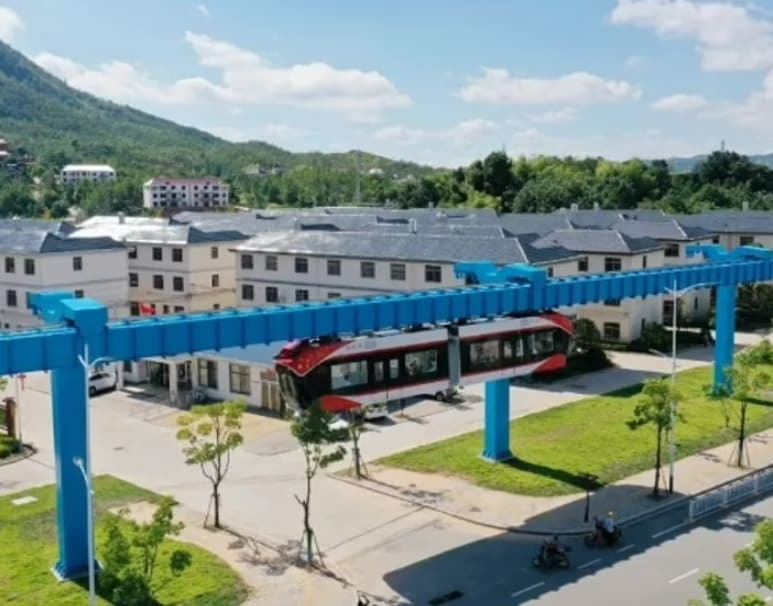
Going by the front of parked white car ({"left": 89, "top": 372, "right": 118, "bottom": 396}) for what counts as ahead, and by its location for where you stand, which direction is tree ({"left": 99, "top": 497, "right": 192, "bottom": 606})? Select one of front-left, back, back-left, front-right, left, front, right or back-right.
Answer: front-left

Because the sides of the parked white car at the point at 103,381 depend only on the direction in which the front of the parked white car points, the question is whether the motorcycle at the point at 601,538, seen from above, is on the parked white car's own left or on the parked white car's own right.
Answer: on the parked white car's own left

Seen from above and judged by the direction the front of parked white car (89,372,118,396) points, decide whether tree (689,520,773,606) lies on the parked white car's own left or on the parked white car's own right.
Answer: on the parked white car's own left

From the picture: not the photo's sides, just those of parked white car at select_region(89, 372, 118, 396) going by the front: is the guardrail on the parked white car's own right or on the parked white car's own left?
on the parked white car's own left

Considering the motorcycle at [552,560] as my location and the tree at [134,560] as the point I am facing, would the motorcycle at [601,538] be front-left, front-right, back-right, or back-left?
back-right

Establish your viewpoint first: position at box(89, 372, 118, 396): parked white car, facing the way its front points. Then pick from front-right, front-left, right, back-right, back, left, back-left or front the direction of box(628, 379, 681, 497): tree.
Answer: left

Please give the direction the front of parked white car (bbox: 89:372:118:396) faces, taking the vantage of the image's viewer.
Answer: facing the viewer and to the left of the viewer
